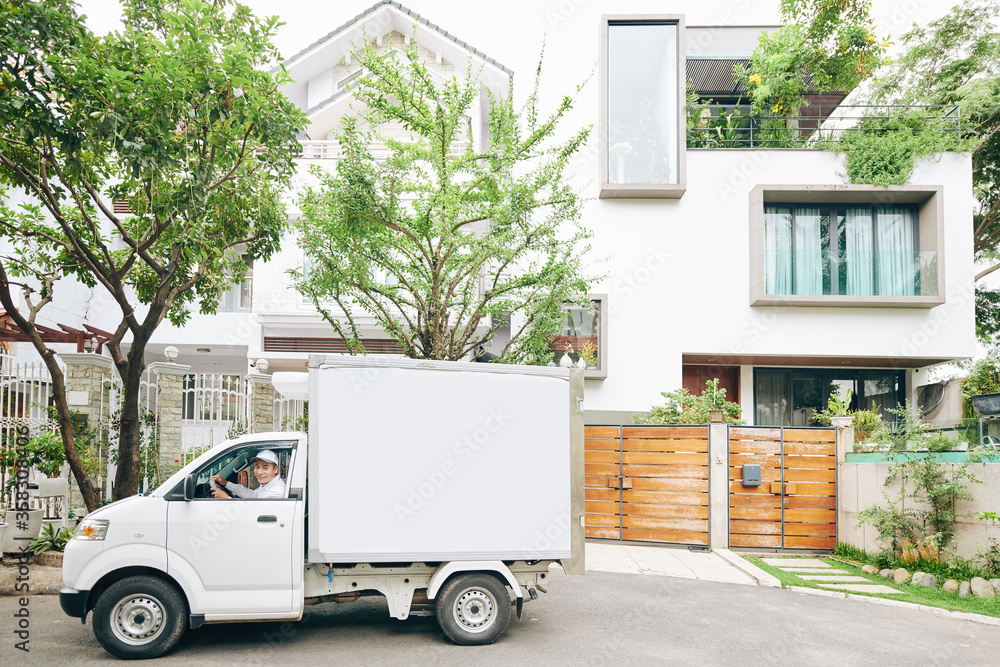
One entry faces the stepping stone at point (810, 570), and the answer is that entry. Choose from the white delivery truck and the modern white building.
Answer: the modern white building

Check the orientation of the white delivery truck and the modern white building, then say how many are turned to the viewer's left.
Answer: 1

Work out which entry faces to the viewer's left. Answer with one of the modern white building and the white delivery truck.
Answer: the white delivery truck

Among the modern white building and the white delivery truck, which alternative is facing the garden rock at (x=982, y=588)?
the modern white building

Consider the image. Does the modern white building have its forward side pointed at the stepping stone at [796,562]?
yes

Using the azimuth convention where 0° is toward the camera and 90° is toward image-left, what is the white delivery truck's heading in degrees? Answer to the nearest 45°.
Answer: approximately 90°

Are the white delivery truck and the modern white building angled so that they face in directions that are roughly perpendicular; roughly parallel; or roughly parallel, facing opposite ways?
roughly perpendicular

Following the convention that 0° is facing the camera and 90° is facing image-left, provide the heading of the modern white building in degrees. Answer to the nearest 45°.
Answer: approximately 0°

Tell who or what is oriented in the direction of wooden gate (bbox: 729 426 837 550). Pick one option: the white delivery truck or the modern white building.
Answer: the modern white building

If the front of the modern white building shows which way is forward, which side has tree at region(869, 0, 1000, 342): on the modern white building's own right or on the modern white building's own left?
on the modern white building's own left
